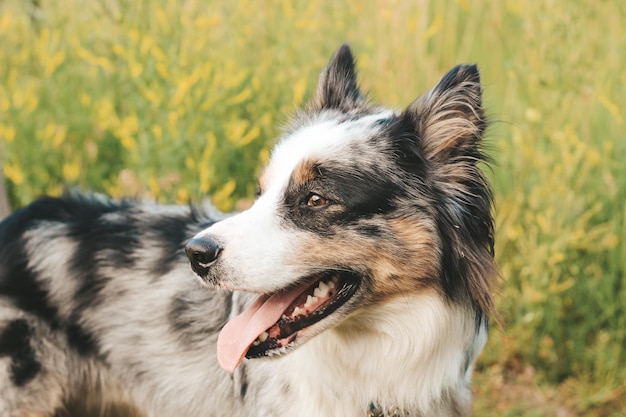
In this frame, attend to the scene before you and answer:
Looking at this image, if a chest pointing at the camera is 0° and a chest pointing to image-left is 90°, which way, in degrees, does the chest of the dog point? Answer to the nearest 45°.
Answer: approximately 315°
